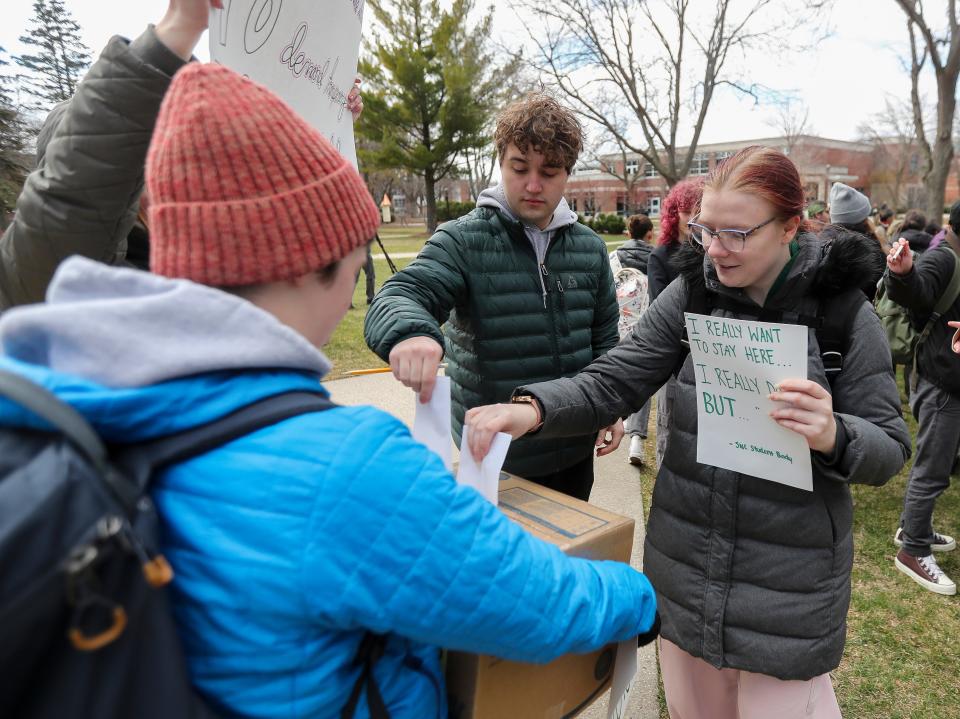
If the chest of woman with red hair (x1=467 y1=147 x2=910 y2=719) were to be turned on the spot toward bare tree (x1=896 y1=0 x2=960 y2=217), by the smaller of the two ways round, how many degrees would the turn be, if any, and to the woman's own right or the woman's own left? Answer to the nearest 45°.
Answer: approximately 135° to the woman's own right

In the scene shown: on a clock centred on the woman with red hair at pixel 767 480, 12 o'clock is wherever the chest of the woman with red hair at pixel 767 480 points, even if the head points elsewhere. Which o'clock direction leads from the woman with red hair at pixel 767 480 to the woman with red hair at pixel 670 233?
the woman with red hair at pixel 670 233 is roughly at 4 o'clock from the woman with red hair at pixel 767 480.

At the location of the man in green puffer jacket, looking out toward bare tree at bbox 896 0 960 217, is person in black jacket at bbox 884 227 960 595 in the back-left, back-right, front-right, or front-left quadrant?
front-right

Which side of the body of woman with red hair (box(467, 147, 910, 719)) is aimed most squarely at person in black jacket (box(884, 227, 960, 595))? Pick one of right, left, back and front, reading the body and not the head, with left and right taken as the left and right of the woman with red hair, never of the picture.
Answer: back

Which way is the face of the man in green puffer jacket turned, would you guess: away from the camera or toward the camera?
toward the camera

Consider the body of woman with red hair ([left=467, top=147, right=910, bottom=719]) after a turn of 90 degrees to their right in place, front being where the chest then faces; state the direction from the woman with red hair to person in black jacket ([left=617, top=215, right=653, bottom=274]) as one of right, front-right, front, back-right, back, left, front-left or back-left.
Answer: front-right

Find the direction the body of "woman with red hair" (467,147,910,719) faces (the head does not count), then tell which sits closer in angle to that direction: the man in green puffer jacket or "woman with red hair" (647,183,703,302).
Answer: the man in green puffer jacket

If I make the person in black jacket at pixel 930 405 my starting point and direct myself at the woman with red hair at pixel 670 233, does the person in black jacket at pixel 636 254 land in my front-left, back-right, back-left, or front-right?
front-right

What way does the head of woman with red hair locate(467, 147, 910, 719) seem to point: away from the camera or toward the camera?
toward the camera

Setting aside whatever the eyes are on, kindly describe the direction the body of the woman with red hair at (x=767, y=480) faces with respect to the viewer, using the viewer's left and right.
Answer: facing the viewer and to the left of the viewer

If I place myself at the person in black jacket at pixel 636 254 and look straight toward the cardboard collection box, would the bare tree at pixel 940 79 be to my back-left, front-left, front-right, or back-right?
back-left

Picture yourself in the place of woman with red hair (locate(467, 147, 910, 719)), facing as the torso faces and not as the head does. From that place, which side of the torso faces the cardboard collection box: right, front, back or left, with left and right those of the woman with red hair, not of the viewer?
front

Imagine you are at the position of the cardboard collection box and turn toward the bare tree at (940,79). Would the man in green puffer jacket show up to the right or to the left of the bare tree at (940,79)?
left

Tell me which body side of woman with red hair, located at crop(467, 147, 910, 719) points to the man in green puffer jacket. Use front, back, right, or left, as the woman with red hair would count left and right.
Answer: right
